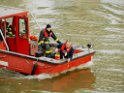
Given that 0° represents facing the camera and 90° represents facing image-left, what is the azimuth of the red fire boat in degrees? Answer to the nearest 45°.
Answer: approximately 315°
